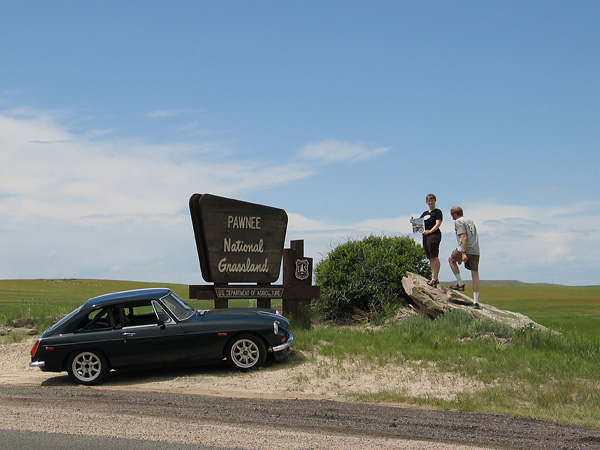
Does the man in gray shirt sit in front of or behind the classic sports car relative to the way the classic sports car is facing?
in front

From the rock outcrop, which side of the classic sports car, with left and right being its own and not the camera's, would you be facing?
front

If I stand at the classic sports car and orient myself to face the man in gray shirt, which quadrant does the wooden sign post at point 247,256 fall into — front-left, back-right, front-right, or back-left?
front-left

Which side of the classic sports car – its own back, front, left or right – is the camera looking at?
right

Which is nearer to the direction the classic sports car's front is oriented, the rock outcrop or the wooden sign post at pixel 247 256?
the rock outcrop

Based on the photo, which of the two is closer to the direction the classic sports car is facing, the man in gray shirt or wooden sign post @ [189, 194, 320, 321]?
the man in gray shirt

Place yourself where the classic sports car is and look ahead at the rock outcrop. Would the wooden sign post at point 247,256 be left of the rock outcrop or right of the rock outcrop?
left

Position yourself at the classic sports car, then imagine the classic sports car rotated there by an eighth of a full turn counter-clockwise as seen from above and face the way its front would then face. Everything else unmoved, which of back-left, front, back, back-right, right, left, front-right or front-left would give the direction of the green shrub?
front

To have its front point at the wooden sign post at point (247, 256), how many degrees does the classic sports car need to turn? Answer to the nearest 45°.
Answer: approximately 45° to its left
